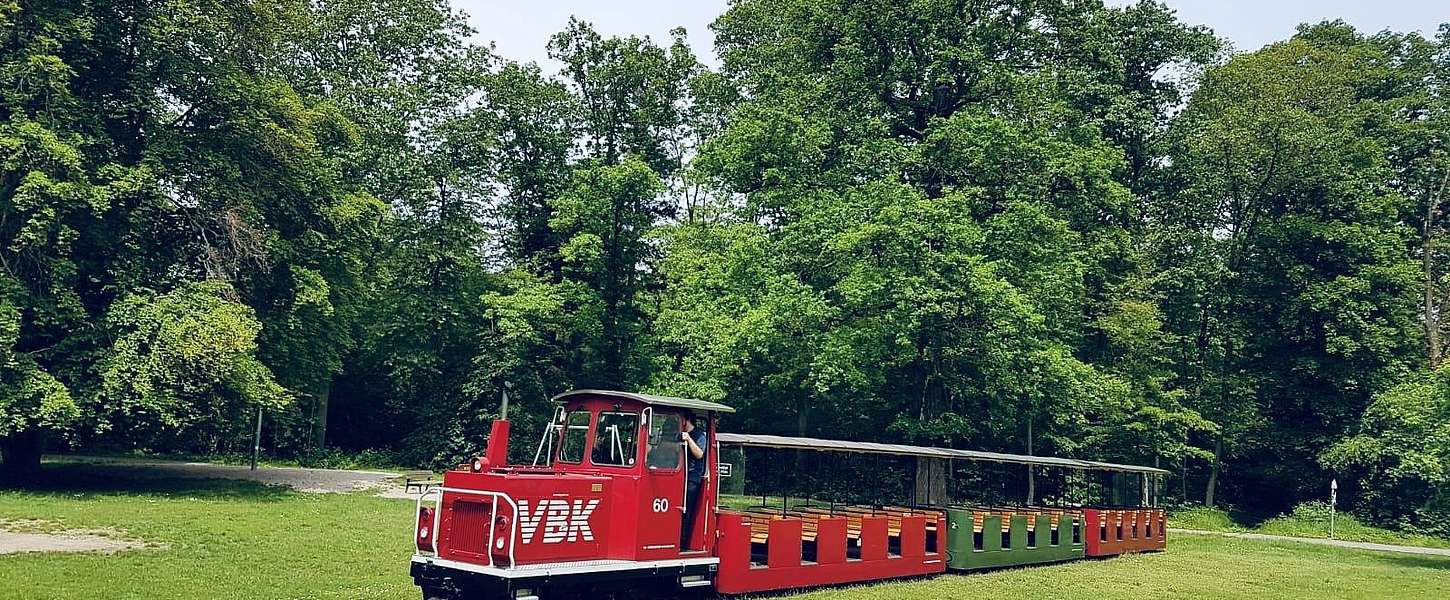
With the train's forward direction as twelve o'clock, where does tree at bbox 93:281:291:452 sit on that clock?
The tree is roughly at 3 o'clock from the train.

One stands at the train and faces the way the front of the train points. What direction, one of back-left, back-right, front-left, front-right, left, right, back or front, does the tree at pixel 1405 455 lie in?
back

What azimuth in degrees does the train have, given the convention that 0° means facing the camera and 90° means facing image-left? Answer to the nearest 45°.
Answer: approximately 45°

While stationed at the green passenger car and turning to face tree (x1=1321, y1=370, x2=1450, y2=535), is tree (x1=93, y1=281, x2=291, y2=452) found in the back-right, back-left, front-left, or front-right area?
back-left

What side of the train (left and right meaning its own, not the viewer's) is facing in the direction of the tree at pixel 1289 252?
back
